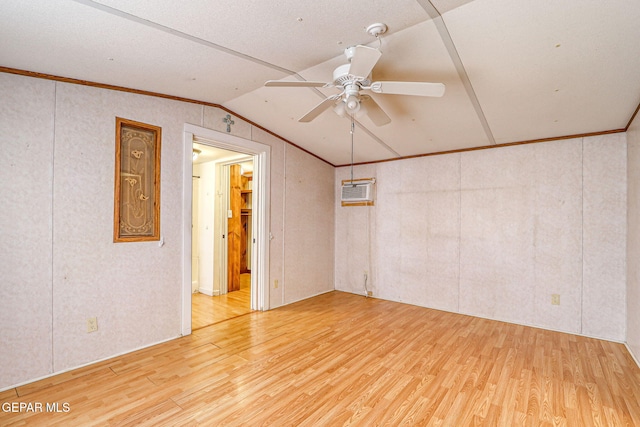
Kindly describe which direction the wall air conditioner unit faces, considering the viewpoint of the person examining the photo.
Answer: facing the viewer and to the left of the viewer

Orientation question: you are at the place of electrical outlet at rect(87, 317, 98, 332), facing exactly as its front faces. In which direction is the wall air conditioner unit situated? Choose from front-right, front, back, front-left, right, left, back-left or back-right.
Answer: left

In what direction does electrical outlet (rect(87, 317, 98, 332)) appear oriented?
toward the camera

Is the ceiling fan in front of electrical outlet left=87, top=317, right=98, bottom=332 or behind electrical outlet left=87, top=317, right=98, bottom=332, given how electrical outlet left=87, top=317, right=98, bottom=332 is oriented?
in front

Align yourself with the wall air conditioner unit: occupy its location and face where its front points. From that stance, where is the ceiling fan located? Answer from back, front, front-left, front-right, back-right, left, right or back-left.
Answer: front-left

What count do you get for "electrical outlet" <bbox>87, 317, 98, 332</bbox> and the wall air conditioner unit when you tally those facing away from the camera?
0

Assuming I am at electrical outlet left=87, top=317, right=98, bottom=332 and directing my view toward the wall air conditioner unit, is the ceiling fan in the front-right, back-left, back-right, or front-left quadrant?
front-right

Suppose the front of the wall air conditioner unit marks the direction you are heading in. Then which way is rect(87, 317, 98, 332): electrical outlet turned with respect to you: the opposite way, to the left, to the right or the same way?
to the left

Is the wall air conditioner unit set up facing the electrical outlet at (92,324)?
yes

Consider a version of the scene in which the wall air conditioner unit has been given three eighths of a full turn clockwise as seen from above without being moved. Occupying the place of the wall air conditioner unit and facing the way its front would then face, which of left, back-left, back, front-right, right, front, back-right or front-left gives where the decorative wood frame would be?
back-left
